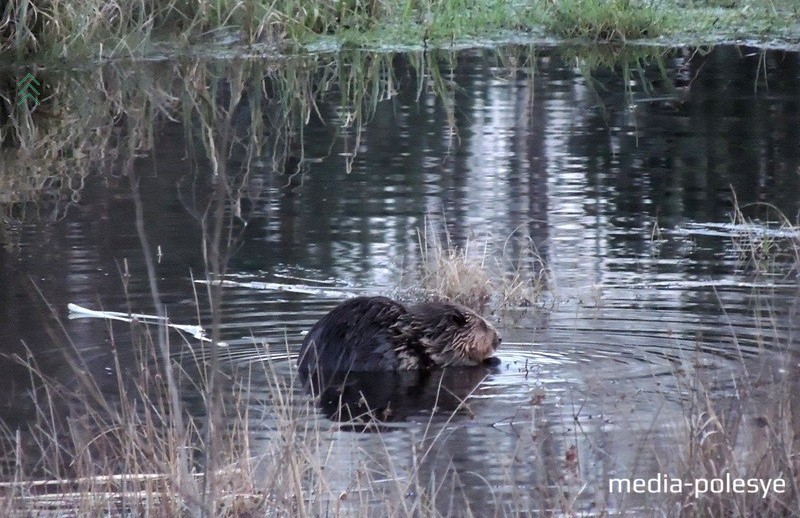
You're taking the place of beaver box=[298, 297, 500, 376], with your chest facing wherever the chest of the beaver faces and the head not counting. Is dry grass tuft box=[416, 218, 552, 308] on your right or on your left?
on your left

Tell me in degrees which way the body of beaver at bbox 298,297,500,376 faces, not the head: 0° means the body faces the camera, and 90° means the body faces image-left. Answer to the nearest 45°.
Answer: approximately 270°
